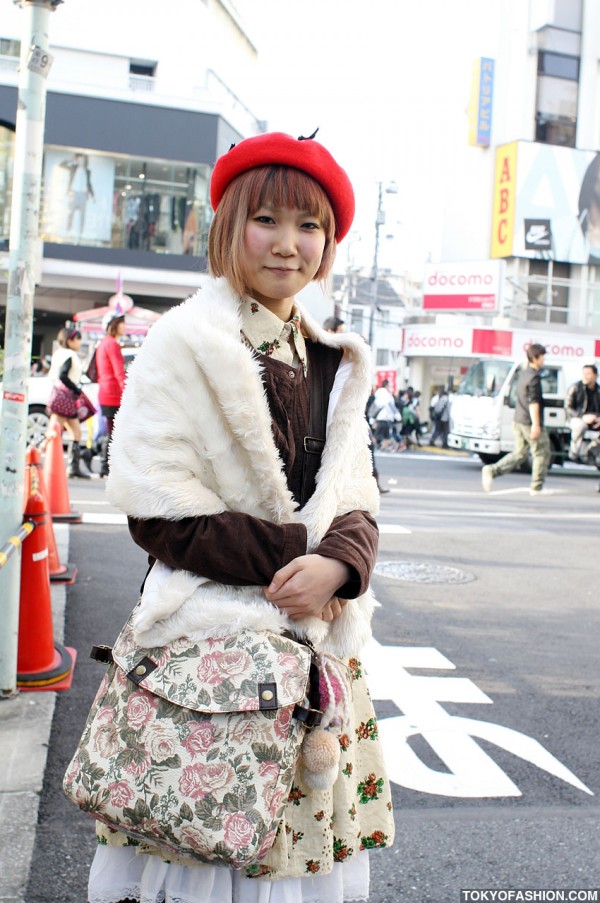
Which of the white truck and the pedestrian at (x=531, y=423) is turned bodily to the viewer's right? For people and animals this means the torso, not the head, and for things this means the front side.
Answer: the pedestrian

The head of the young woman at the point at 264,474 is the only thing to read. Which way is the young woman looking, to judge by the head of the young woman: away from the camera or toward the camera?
toward the camera

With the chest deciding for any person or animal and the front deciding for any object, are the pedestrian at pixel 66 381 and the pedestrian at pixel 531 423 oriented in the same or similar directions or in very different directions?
same or similar directions

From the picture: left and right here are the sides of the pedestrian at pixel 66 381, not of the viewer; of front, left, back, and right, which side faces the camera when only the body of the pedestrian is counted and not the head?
right

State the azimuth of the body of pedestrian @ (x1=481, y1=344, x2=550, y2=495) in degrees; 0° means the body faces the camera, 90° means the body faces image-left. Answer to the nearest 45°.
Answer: approximately 270°

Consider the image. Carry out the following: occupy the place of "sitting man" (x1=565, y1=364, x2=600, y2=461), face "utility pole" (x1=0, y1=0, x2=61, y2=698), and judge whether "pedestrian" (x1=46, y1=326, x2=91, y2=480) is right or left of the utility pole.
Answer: right

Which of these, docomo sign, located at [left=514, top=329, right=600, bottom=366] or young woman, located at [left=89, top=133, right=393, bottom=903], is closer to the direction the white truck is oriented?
the young woman

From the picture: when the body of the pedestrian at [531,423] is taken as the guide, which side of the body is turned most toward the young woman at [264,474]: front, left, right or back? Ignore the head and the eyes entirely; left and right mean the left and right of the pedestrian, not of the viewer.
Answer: right

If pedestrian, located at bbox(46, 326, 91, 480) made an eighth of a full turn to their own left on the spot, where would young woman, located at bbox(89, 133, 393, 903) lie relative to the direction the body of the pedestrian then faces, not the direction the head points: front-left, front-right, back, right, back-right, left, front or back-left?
back-right
